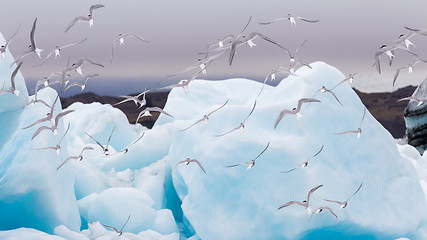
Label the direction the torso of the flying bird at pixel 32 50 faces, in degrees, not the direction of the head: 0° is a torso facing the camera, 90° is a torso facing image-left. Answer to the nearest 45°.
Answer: approximately 135°

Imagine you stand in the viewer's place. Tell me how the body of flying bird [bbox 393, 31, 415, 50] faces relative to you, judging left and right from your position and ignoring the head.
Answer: facing away from the viewer and to the left of the viewer

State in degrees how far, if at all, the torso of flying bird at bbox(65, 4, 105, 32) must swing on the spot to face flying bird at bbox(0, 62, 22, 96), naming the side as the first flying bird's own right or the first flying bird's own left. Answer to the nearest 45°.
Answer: approximately 135° to the first flying bird's own left

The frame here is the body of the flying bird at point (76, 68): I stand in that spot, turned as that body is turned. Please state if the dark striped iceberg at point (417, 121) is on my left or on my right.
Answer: on my right

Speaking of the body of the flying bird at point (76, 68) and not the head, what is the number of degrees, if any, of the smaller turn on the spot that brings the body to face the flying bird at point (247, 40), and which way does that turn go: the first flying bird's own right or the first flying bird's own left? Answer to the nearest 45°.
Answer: approximately 180°

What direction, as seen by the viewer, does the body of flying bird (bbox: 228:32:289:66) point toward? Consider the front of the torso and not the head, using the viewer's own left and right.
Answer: facing away from the viewer and to the left of the viewer
